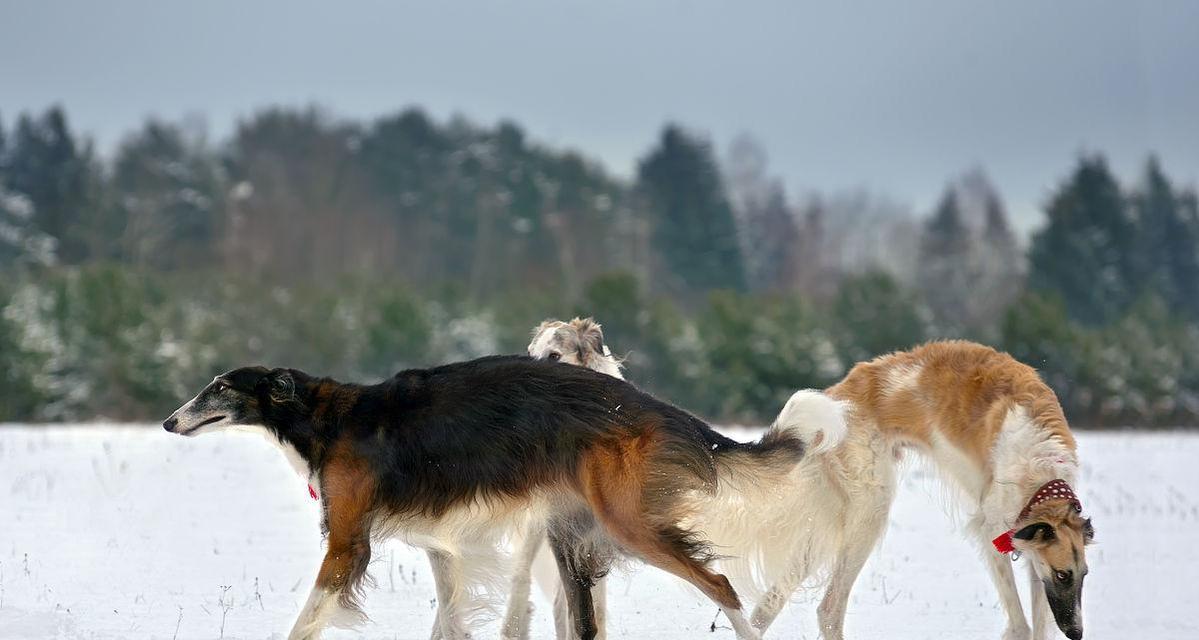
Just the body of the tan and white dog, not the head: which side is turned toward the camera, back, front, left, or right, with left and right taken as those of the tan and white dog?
right

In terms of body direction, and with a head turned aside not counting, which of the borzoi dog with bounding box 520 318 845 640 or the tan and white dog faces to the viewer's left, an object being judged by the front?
the borzoi dog

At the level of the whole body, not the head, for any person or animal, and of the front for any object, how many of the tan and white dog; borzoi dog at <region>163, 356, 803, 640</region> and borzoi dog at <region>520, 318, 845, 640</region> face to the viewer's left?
2

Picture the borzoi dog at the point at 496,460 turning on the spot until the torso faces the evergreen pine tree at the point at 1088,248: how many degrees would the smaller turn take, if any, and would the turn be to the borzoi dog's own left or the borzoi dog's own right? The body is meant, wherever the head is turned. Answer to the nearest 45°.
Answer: approximately 135° to the borzoi dog's own right

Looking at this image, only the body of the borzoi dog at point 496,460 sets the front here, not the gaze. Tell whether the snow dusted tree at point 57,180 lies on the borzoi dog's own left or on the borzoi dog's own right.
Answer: on the borzoi dog's own right

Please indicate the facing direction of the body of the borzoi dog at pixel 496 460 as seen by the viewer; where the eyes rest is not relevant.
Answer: to the viewer's left

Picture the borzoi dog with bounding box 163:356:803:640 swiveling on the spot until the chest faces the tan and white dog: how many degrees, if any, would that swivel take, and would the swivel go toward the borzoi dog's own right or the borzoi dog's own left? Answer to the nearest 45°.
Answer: approximately 180°

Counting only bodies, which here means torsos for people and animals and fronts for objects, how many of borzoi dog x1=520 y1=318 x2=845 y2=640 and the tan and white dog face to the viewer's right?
1
